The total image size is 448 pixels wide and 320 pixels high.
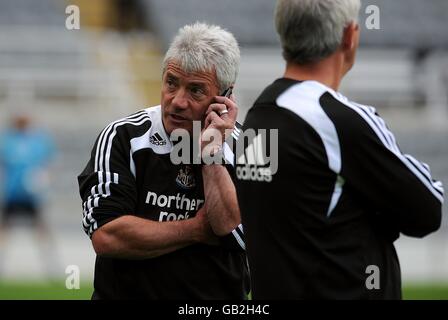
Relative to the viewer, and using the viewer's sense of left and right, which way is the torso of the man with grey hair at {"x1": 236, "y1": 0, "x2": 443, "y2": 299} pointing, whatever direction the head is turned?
facing away from the viewer and to the right of the viewer

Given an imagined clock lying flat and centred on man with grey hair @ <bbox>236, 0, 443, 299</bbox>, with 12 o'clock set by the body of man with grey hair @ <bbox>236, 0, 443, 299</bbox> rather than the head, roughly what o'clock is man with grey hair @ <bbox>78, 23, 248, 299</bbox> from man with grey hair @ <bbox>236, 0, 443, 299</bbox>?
man with grey hair @ <bbox>78, 23, 248, 299</bbox> is roughly at 9 o'clock from man with grey hair @ <bbox>236, 0, 443, 299</bbox>.

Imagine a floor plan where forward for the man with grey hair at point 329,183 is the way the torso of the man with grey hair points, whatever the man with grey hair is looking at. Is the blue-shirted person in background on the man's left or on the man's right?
on the man's left
